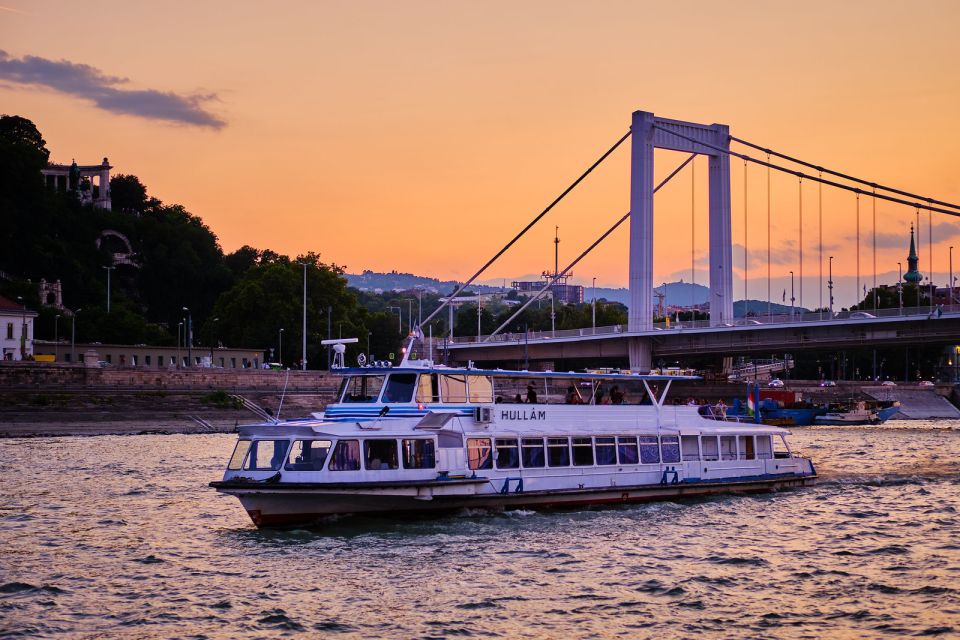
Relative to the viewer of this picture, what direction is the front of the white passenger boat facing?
facing the viewer and to the left of the viewer
